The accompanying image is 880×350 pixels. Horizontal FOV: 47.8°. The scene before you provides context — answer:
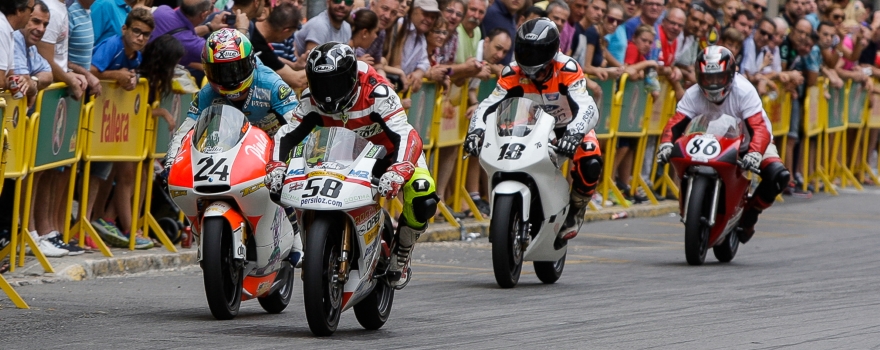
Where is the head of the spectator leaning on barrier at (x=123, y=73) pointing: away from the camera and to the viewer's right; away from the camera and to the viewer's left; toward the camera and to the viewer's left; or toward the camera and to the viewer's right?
toward the camera and to the viewer's right

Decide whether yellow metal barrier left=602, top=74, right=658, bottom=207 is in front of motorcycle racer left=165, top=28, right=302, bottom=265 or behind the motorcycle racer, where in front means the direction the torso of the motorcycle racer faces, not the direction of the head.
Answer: behind

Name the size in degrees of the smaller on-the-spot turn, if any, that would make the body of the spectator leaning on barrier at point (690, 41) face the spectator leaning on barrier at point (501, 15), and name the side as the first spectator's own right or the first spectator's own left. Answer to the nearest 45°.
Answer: approximately 90° to the first spectator's own right

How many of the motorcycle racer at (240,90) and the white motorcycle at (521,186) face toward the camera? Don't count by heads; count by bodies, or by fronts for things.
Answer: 2

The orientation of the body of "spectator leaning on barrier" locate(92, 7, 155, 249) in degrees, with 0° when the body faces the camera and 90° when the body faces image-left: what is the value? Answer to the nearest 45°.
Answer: approximately 315°

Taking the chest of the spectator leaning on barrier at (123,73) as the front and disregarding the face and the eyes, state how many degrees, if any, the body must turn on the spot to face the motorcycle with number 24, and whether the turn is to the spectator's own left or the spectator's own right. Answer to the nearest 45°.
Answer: approximately 45° to the spectator's own right

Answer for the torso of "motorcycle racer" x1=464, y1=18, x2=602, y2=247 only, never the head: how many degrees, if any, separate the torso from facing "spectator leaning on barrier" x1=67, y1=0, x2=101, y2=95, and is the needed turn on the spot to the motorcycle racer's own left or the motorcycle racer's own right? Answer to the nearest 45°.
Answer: approximately 45° to the motorcycle racer's own right

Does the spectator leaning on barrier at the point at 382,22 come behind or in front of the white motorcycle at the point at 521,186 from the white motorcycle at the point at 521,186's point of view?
behind

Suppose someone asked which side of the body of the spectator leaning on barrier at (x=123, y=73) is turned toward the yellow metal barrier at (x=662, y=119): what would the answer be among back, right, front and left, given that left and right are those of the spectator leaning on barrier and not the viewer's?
left

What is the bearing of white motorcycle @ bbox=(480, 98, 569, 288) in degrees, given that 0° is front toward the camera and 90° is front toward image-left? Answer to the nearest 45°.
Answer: approximately 0°

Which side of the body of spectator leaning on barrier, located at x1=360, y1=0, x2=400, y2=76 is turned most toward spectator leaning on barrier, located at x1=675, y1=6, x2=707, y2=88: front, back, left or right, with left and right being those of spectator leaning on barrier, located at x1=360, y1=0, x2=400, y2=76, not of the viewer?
left

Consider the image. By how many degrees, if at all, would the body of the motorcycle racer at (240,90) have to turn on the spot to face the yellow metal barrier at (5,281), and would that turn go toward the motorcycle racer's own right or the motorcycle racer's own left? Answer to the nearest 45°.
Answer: approximately 90° to the motorcycle racer's own right
